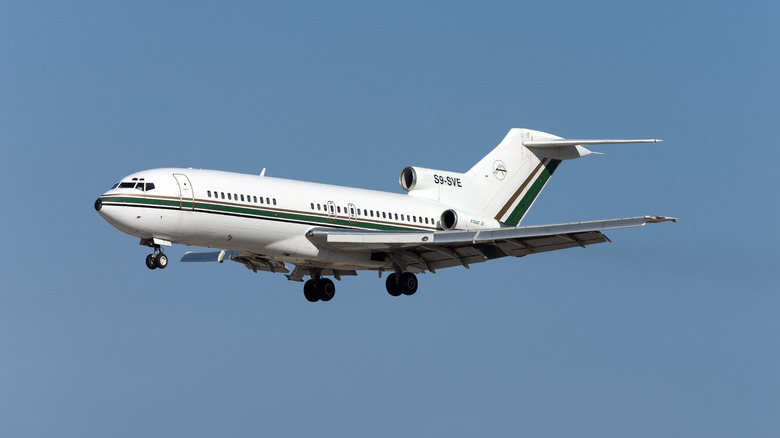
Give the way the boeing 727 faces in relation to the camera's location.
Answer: facing the viewer and to the left of the viewer
